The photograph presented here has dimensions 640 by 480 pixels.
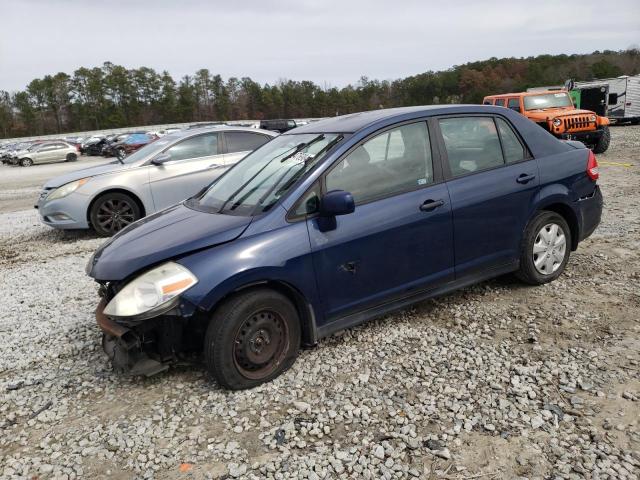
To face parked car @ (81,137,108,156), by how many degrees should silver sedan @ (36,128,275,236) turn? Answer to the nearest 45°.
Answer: approximately 90° to its right

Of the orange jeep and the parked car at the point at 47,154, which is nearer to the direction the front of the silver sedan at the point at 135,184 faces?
the parked car

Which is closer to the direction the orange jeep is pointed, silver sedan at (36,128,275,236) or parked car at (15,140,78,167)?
the silver sedan

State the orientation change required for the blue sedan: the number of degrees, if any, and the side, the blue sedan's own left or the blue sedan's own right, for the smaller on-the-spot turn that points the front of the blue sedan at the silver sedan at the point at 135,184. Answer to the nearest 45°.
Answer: approximately 90° to the blue sedan's own right

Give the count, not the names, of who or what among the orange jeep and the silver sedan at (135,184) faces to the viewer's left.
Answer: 1

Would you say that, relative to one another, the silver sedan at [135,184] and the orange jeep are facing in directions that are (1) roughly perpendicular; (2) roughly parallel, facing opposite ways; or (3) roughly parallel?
roughly perpendicular

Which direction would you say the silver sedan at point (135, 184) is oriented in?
to the viewer's left

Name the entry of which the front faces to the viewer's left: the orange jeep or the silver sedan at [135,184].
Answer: the silver sedan

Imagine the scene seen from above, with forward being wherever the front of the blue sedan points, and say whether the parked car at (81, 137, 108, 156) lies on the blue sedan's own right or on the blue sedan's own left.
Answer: on the blue sedan's own right

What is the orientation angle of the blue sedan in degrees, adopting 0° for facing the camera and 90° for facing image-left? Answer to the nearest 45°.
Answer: approximately 45°
